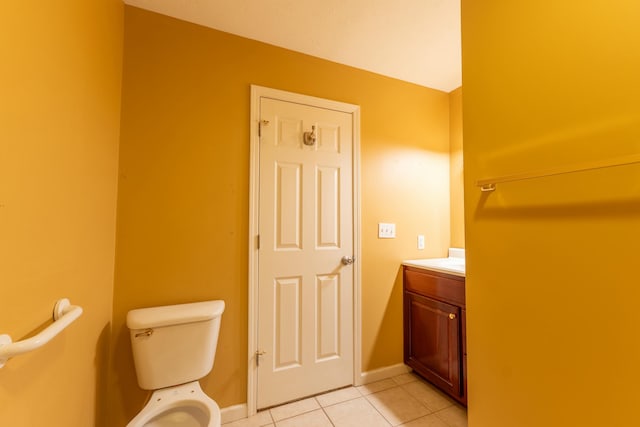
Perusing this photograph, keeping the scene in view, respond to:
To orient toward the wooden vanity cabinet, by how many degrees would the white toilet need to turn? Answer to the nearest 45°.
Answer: approximately 90° to its left

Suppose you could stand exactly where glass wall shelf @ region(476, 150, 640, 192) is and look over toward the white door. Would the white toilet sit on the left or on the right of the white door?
left

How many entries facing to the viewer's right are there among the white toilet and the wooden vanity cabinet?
0

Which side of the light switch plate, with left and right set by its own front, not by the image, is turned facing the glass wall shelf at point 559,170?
front

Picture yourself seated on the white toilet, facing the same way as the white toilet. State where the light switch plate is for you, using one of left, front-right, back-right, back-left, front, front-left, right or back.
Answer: left

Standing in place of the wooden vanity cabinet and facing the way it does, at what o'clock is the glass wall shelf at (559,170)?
The glass wall shelf is roughly at 10 o'clock from the wooden vanity cabinet.

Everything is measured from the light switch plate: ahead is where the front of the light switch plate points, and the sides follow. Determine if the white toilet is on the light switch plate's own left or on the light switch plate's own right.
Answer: on the light switch plate's own right

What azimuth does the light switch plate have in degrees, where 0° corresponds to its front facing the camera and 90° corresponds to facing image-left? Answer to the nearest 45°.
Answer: approximately 315°

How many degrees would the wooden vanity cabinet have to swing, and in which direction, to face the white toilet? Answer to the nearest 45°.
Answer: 0° — it already faces it

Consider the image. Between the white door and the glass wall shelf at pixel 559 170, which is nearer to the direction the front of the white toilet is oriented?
the glass wall shelf

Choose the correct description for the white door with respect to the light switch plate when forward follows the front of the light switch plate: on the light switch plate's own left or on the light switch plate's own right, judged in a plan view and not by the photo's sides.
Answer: on the light switch plate's own right

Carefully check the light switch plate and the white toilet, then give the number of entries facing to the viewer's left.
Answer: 0
